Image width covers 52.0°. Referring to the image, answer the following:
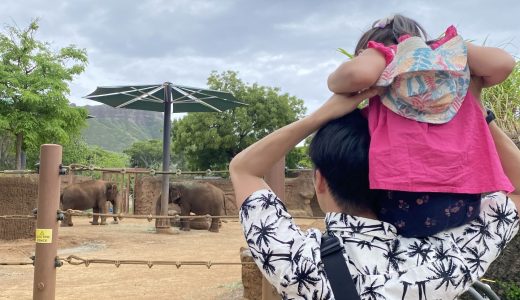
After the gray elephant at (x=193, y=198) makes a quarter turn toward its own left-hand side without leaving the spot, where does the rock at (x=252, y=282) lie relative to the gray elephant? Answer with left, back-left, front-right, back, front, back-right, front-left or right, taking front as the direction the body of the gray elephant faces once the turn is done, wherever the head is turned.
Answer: front

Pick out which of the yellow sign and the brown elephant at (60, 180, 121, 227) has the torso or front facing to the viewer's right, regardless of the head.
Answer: the brown elephant

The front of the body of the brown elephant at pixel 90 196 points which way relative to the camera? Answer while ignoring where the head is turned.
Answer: to the viewer's right

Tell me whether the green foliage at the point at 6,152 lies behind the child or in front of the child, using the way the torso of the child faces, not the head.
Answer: in front

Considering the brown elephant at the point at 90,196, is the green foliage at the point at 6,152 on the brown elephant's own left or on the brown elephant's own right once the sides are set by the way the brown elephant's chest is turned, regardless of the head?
on the brown elephant's own left

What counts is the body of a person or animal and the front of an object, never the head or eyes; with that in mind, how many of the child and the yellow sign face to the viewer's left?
0

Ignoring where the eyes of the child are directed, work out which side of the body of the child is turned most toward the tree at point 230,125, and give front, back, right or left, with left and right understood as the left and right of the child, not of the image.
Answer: front

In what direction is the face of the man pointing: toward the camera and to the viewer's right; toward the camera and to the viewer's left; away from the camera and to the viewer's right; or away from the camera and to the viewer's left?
away from the camera and to the viewer's left

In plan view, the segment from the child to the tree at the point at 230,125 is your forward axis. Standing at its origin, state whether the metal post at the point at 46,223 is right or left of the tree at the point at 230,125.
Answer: left

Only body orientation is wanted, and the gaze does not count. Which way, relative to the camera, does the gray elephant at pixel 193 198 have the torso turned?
to the viewer's left

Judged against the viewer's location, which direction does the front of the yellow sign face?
facing the viewer

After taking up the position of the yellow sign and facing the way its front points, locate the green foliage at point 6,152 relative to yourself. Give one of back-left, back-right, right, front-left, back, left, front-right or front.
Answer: back

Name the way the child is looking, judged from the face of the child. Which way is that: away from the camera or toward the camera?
away from the camera

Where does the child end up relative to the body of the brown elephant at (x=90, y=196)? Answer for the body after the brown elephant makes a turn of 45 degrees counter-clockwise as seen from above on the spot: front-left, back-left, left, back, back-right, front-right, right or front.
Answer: back-right

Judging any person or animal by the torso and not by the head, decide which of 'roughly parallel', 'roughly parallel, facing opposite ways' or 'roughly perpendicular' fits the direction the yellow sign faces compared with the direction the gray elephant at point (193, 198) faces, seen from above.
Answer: roughly perpendicular

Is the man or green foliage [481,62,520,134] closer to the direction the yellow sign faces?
the man

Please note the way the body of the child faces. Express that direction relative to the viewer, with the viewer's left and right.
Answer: facing away from the viewer

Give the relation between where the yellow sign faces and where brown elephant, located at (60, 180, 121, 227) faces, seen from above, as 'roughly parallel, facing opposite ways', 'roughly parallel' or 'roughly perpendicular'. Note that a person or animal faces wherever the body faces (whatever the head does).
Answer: roughly perpendicular

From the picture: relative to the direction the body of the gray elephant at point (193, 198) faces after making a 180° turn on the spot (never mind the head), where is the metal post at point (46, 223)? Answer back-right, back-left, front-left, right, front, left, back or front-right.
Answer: right
